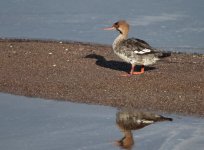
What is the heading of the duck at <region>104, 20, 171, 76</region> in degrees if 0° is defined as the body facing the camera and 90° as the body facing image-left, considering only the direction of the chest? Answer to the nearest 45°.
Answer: approximately 90°
